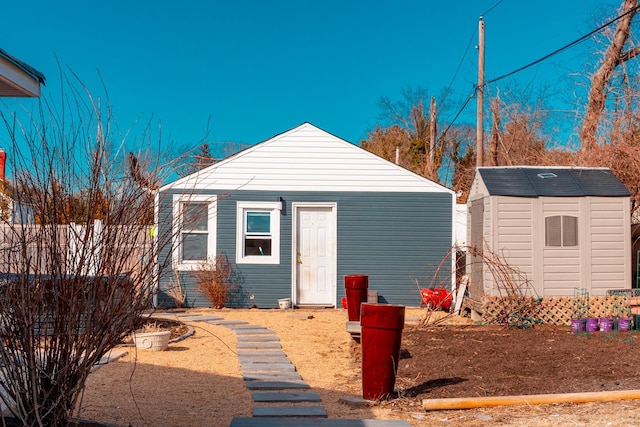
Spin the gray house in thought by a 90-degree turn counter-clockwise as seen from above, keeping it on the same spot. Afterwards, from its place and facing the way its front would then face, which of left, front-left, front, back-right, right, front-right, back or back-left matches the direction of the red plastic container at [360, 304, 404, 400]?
right

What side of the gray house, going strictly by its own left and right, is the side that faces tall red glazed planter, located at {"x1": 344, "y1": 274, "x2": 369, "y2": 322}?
front

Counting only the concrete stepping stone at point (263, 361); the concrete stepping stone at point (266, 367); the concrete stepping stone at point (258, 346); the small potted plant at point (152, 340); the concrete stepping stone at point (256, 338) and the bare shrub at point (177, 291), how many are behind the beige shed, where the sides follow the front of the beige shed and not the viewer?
0

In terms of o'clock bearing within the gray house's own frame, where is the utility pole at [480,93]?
The utility pole is roughly at 8 o'clock from the gray house.

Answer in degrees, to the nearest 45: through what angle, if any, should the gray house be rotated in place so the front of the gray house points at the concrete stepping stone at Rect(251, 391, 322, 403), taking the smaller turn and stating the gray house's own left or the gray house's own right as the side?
0° — it already faces it

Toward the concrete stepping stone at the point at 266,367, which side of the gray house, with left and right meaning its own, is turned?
front

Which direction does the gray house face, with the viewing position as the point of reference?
facing the viewer

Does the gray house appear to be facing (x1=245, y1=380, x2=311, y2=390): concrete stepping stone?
yes

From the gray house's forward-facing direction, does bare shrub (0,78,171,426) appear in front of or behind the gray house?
in front
